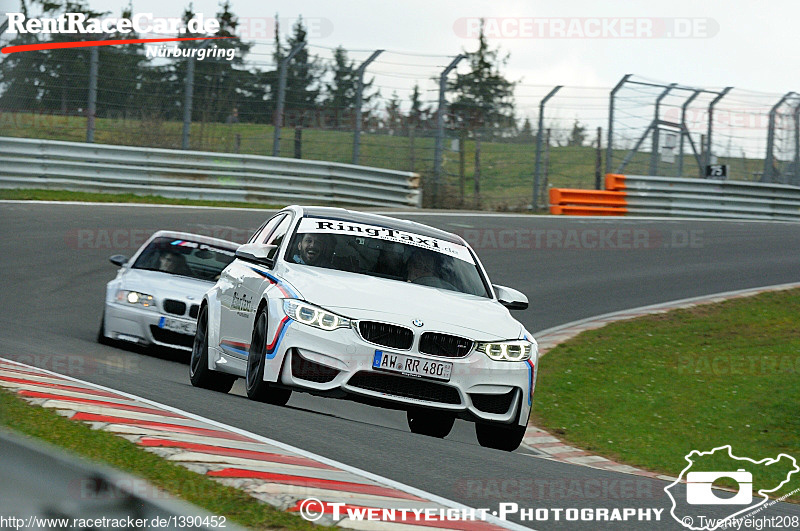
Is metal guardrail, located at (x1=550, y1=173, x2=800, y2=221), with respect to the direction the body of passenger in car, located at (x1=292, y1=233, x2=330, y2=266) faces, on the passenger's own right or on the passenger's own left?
on the passenger's own left

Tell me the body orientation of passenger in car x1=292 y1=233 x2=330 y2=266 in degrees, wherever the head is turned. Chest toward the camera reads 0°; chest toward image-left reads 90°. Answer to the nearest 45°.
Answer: approximately 315°

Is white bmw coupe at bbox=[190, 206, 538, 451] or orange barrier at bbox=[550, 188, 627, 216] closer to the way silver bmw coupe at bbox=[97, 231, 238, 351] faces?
the white bmw coupe

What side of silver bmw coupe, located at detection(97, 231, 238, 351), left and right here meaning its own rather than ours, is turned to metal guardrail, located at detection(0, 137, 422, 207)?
back

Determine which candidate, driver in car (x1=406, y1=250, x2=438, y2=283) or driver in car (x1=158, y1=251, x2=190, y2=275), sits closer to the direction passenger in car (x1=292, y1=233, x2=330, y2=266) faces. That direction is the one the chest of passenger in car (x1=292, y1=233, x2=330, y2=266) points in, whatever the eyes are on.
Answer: the driver in car (x1=406, y1=250, x2=438, y2=283)

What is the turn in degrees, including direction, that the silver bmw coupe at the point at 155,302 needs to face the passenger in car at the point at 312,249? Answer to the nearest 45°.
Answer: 0° — it already faces them

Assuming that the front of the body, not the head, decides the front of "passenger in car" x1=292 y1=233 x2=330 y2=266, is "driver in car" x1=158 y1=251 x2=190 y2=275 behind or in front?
behind
